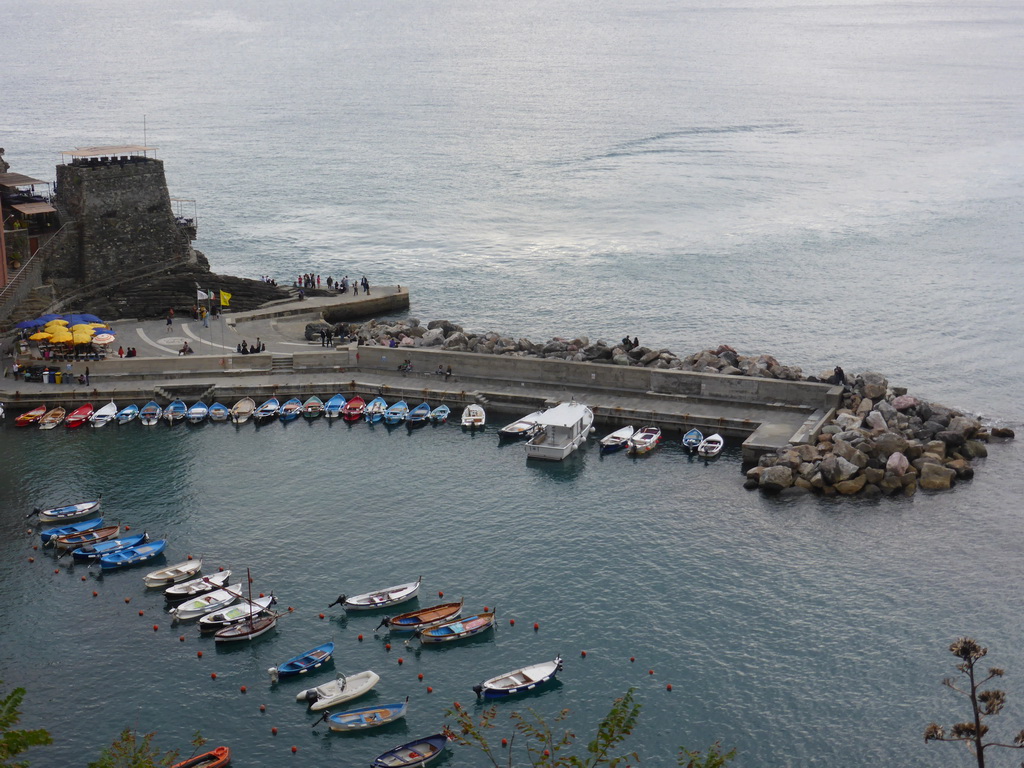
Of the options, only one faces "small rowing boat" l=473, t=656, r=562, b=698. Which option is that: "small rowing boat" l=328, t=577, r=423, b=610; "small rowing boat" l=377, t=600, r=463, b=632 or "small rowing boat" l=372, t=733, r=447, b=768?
"small rowing boat" l=372, t=733, r=447, b=768

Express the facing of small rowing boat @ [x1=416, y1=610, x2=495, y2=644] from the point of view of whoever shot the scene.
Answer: facing away from the viewer and to the right of the viewer

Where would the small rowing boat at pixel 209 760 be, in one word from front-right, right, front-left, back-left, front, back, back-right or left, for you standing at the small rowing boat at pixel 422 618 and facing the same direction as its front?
back

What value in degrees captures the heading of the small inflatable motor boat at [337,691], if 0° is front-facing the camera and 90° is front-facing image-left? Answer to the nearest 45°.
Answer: approximately 225°

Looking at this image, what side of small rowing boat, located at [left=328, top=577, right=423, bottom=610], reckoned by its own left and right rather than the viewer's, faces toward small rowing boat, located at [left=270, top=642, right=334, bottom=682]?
back

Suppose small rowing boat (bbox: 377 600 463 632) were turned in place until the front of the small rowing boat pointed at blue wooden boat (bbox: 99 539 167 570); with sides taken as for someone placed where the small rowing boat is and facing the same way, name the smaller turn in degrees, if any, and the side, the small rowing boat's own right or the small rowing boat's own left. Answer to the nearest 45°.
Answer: approximately 90° to the small rowing boat's own left

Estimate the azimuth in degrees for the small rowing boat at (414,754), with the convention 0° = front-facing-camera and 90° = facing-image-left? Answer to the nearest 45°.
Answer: approximately 225°

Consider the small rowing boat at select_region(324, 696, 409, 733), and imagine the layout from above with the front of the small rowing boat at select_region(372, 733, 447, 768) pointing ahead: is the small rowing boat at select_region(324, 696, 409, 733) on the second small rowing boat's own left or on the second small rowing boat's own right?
on the second small rowing boat's own left

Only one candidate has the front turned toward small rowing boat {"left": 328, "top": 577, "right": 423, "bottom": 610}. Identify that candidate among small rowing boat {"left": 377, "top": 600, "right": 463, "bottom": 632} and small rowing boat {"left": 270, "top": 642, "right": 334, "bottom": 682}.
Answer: small rowing boat {"left": 270, "top": 642, "right": 334, "bottom": 682}

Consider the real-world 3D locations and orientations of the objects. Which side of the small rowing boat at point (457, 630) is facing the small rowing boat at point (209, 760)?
back

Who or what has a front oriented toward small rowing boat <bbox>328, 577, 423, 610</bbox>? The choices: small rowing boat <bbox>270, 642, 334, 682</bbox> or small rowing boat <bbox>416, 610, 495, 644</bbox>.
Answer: small rowing boat <bbox>270, 642, 334, 682</bbox>

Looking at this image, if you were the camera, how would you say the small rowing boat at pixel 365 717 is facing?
facing away from the viewer and to the right of the viewer

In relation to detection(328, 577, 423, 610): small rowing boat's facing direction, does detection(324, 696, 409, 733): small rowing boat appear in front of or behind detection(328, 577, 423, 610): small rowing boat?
behind

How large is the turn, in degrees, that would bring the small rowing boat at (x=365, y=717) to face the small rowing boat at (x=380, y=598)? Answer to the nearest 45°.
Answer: approximately 45° to its left

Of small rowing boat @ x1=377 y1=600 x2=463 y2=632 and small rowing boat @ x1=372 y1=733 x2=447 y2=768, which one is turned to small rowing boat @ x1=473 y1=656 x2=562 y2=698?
small rowing boat @ x1=372 y1=733 x2=447 y2=768

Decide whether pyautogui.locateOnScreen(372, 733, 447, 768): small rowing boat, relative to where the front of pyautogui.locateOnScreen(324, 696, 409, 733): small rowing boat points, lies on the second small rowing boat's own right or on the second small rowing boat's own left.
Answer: on the second small rowing boat's own right
